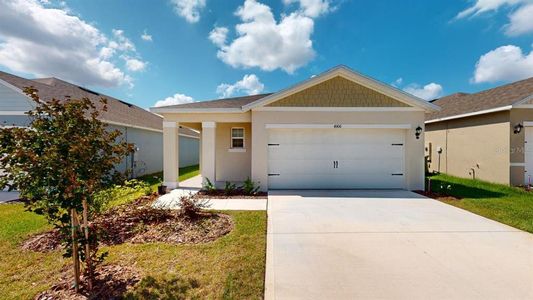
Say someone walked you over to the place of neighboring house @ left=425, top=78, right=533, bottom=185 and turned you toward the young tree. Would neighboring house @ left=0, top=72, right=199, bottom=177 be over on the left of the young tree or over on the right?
right

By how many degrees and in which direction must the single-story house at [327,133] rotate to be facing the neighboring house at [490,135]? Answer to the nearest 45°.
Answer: approximately 90° to its left

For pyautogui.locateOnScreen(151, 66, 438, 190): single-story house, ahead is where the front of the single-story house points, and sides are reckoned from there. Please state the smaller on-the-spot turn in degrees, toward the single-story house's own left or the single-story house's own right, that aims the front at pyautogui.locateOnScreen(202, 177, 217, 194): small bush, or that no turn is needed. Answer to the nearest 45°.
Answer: approximately 90° to the single-story house's own right

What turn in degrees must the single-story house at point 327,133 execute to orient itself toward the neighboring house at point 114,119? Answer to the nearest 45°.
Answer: approximately 90° to its right

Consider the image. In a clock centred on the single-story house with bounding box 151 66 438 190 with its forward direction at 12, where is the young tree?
The young tree is roughly at 1 o'clock from the single-story house.

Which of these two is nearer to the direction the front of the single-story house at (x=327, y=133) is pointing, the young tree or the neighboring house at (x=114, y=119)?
the young tree

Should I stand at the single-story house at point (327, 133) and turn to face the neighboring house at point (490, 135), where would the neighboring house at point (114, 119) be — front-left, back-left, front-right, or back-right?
back-left

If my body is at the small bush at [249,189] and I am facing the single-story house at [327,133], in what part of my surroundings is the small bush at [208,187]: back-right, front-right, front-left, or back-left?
back-left

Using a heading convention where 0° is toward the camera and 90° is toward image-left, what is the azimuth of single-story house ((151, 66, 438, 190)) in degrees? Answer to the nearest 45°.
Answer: approximately 0°

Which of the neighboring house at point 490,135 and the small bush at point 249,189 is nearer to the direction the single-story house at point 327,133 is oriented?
the small bush
